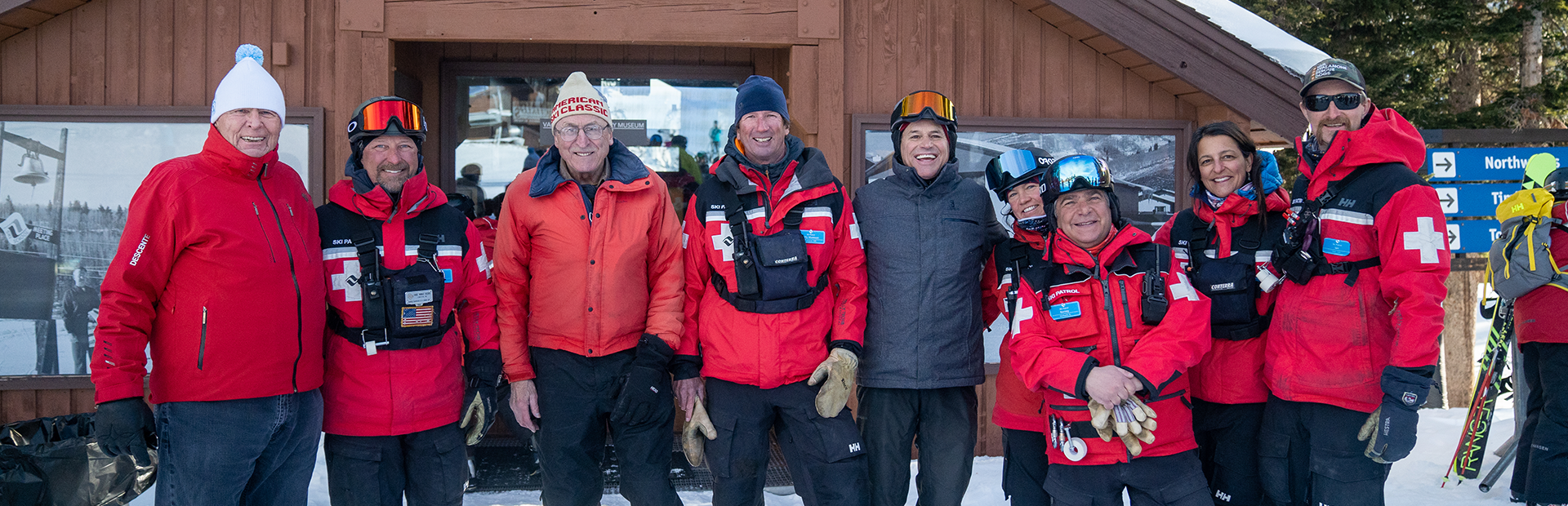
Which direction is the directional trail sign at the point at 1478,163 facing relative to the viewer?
toward the camera

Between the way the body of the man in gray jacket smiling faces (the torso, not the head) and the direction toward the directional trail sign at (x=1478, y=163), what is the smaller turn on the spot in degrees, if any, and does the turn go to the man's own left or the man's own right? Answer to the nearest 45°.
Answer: approximately 135° to the man's own left

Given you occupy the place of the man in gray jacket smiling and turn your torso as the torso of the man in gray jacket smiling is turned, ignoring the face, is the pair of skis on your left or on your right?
on your left

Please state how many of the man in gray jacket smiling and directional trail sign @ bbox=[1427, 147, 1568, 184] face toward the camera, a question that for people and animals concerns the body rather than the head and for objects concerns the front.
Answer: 2

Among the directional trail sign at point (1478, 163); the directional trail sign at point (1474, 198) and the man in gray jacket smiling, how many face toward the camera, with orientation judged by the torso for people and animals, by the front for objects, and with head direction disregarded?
3

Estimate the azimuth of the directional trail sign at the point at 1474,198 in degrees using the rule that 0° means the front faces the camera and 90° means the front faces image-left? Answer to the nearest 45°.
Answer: approximately 0°
